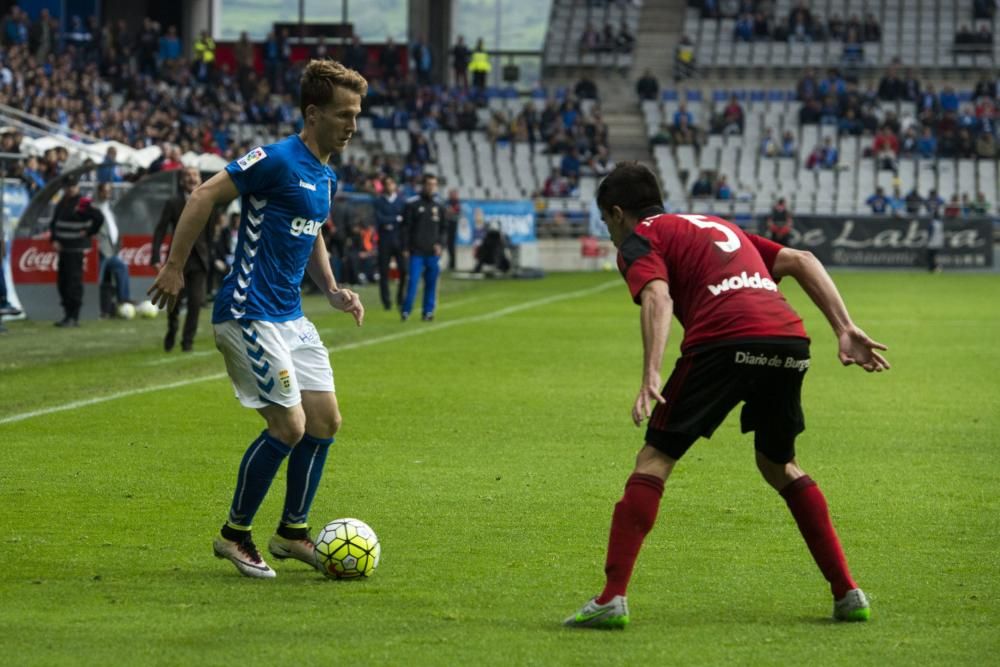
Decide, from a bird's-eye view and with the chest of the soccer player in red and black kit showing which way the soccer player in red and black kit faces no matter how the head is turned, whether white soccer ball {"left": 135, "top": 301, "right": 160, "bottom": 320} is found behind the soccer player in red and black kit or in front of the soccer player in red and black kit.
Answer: in front

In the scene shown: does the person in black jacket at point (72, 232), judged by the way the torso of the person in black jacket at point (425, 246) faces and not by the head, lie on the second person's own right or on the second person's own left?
on the second person's own right

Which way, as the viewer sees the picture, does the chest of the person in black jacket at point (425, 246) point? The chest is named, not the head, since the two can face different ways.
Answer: toward the camera

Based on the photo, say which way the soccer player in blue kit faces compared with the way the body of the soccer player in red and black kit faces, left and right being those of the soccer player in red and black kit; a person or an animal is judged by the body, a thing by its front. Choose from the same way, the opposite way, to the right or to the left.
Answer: the opposite way

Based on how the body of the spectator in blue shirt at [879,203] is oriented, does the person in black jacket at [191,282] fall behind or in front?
in front

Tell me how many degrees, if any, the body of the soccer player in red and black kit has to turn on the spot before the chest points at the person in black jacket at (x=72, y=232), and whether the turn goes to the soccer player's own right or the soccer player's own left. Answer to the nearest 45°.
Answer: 0° — they already face them

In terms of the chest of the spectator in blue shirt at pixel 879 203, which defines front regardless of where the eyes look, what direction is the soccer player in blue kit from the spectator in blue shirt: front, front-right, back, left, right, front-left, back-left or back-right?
front

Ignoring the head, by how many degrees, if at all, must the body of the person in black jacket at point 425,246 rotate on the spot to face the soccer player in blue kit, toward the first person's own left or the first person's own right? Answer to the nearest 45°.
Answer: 0° — they already face them

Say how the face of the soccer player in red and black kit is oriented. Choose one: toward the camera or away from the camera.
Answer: away from the camera

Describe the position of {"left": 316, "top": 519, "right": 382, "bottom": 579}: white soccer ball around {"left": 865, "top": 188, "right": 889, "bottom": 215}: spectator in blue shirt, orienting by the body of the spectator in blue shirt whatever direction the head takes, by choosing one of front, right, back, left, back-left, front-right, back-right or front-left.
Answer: front

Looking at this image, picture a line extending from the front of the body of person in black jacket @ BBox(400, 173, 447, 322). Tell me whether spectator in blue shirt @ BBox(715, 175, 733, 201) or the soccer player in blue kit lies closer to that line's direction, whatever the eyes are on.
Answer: the soccer player in blue kit

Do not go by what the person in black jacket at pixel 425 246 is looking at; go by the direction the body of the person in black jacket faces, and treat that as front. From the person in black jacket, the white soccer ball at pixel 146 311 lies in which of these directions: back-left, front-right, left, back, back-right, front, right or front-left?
right

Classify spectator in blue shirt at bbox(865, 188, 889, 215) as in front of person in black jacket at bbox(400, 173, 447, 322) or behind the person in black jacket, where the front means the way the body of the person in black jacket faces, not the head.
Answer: behind

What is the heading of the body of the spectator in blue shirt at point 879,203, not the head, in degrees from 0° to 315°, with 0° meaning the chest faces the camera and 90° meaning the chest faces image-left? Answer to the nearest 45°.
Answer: approximately 0°

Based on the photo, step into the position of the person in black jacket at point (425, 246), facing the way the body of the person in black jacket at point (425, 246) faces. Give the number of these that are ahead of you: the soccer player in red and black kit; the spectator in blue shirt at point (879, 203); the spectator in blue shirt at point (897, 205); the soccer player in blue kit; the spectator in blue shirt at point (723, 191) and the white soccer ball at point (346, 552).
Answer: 3
